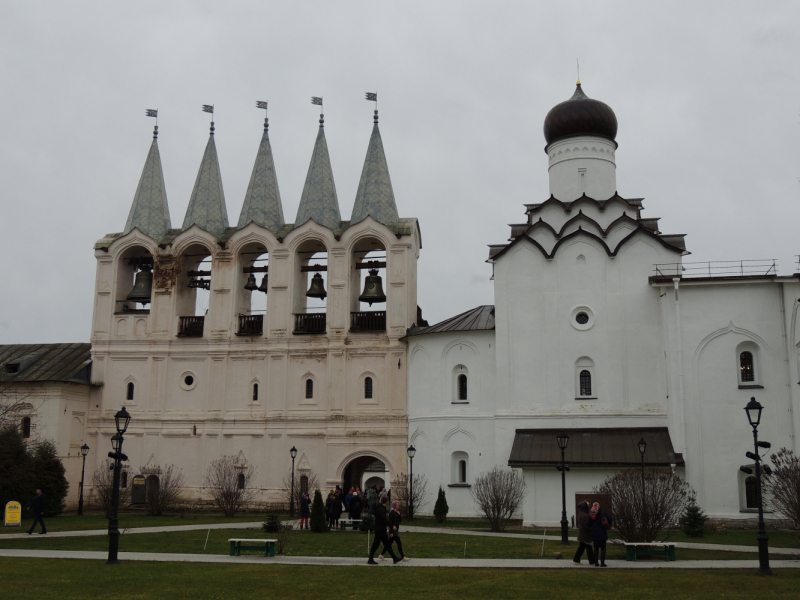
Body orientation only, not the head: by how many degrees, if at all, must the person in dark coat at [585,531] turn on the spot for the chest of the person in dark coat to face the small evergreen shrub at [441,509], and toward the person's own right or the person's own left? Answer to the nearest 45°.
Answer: approximately 90° to the person's own right

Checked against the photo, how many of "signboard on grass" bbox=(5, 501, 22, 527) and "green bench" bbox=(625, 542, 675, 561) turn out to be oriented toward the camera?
2

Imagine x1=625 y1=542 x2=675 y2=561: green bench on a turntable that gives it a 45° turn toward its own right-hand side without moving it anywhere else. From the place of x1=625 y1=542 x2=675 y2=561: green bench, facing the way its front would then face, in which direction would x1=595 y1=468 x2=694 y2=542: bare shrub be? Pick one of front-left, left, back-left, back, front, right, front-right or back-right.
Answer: back-right

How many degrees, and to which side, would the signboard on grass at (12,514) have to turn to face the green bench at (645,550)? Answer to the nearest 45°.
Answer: approximately 45° to its left

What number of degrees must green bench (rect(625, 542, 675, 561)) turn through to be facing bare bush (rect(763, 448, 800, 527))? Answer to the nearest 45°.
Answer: approximately 135° to its left
